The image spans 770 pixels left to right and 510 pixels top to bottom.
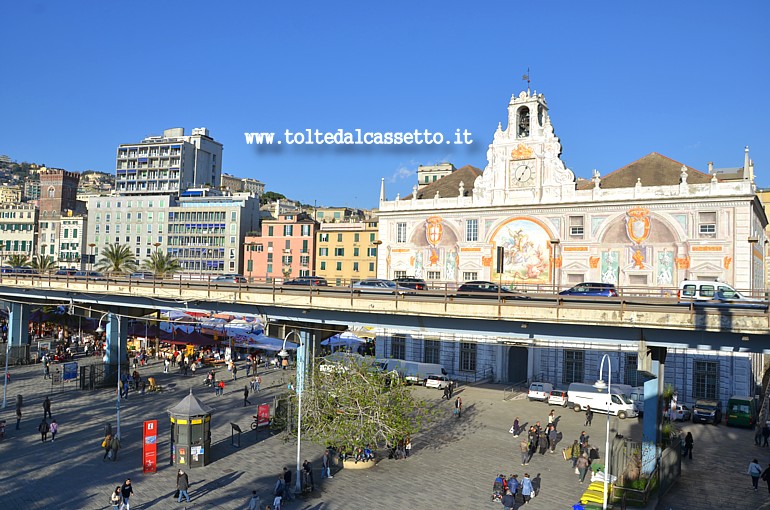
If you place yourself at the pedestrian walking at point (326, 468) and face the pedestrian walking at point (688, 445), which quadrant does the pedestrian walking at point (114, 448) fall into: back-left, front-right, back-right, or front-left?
back-left

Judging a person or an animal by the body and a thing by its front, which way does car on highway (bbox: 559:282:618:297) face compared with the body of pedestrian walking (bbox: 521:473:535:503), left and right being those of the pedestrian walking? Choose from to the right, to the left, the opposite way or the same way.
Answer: to the left
